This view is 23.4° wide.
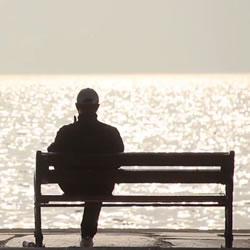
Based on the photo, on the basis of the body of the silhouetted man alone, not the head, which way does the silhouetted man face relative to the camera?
away from the camera

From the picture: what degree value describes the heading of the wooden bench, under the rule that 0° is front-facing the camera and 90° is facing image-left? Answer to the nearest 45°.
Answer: approximately 180°
